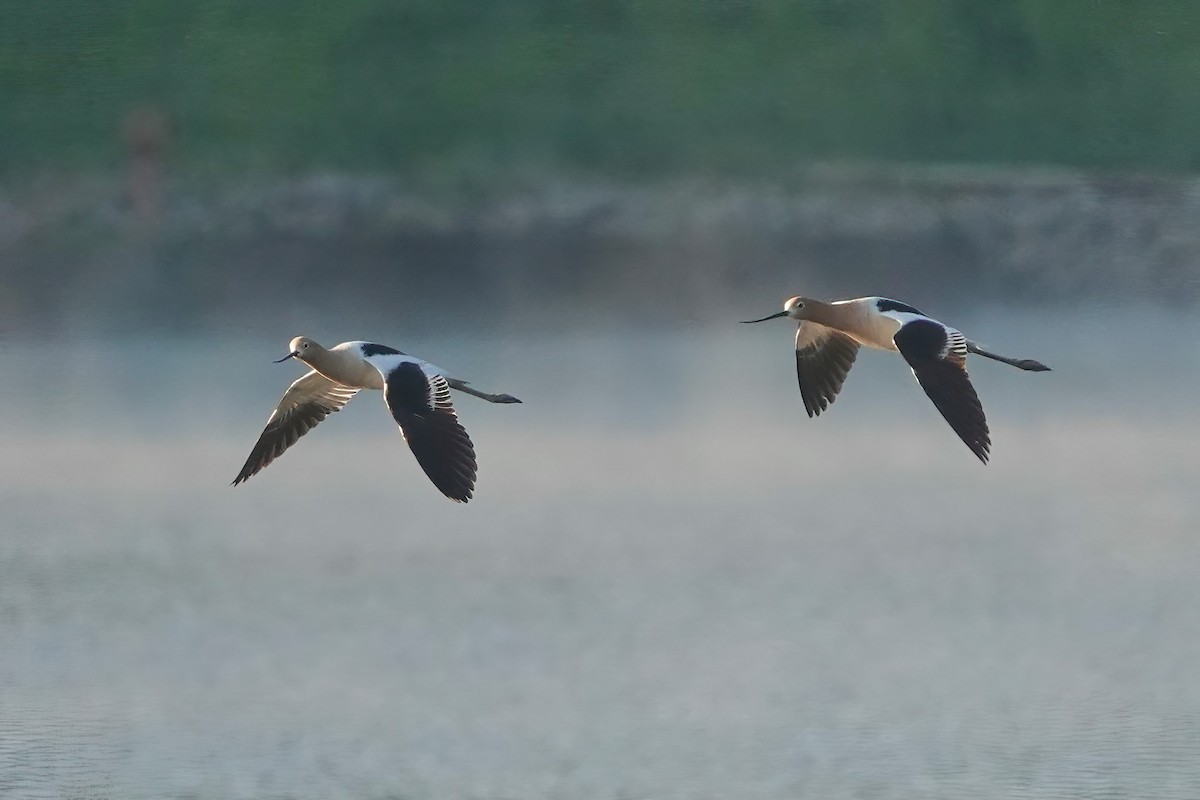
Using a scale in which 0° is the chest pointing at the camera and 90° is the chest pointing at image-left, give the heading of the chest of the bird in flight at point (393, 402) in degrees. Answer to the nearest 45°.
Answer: approximately 45°

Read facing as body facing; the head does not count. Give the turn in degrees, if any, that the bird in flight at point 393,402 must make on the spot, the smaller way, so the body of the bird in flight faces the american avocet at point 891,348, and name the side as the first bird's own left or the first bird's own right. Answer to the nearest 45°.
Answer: approximately 135° to the first bird's own left
